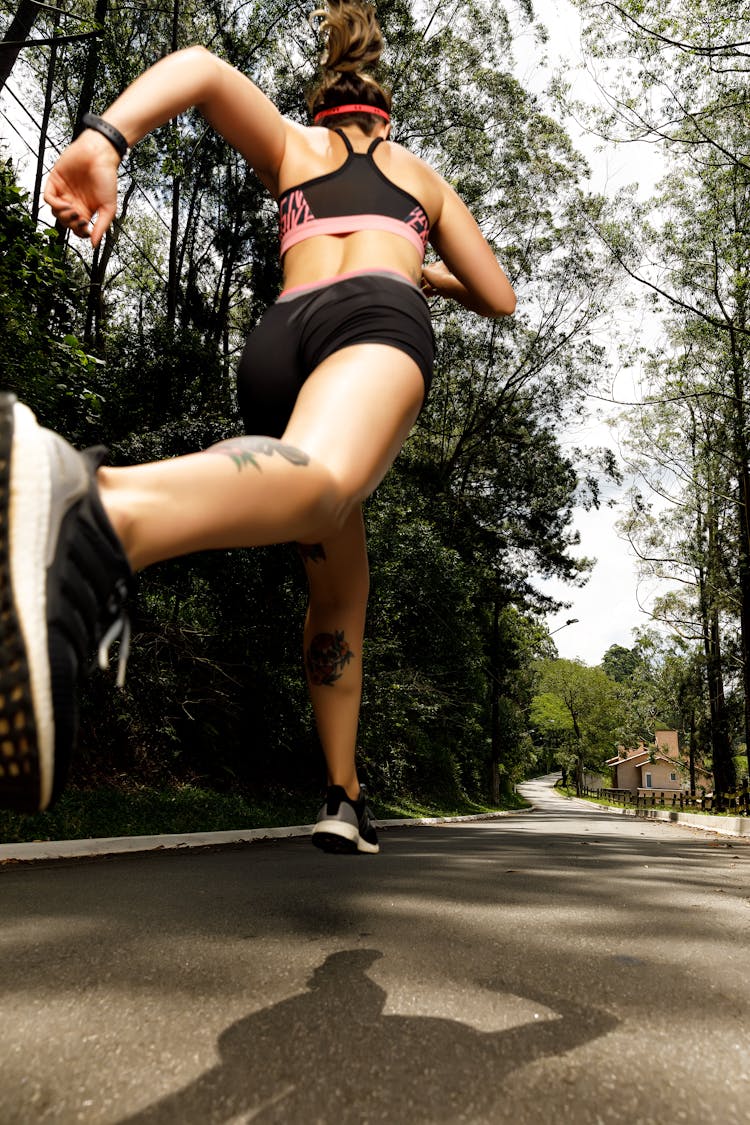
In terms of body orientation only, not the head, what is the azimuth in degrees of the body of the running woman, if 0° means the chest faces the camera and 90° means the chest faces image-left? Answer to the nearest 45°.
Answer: approximately 180°

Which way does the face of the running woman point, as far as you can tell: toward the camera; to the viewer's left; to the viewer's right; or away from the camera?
away from the camera

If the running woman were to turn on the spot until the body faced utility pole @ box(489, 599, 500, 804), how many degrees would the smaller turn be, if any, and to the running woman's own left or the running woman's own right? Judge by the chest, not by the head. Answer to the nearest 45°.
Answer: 0° — they already face it
